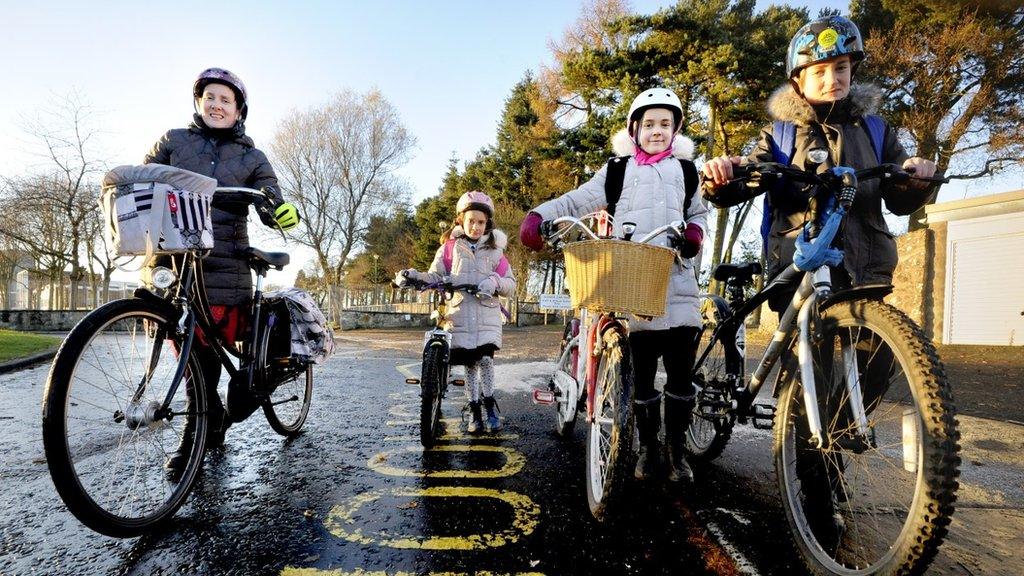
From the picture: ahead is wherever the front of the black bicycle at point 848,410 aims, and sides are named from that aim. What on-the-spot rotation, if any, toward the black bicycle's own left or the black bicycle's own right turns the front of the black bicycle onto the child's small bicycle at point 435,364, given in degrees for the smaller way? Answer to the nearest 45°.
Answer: approximately 135° to the black bicycle's own right

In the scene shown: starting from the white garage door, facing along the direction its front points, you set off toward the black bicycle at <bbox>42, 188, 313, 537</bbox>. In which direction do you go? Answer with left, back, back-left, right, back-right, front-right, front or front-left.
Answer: front-left

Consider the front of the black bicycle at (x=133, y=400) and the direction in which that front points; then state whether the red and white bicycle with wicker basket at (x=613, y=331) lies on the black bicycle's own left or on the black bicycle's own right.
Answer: on the black bicycle's own left

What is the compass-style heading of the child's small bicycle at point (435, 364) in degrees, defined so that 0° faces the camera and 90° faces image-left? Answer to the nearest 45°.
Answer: approximately 0°

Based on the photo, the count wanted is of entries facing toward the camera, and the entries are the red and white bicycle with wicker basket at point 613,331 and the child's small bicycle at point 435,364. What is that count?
2

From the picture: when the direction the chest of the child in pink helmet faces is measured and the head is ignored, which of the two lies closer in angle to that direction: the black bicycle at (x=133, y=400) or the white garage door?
the black bicycle

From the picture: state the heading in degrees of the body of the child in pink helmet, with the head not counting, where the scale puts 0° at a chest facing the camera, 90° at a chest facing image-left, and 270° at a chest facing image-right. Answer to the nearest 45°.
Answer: approximately 0°

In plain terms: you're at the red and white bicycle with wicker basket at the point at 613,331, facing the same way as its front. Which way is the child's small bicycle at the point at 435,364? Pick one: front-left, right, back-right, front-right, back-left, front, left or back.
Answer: back-right

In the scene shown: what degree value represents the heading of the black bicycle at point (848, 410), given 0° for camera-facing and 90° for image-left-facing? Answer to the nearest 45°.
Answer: approximately 315°
